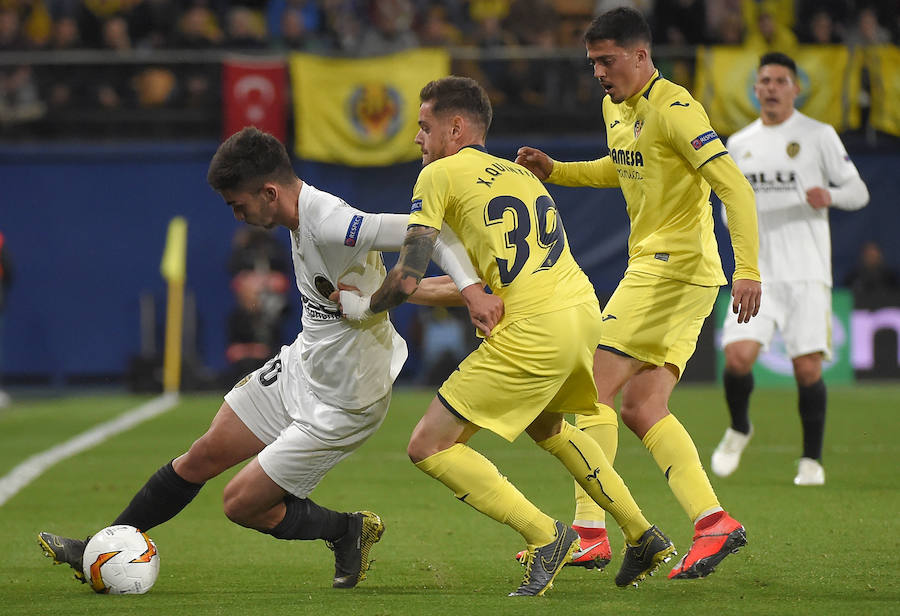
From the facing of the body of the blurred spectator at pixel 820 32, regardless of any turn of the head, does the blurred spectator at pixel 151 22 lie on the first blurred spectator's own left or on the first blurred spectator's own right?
on the first blurred spectator's own right

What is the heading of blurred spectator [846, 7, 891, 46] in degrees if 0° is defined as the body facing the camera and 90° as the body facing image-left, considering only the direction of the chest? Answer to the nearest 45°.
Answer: approximately 0°

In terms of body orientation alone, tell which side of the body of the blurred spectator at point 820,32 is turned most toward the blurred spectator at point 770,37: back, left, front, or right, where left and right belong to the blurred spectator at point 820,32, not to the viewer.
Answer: right

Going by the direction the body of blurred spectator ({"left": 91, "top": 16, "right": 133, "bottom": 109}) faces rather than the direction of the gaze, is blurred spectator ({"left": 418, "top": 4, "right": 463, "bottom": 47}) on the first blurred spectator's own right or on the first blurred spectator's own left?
on the first blurred spectator's own left

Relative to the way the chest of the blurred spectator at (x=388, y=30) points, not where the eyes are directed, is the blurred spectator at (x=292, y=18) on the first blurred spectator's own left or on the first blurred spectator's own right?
on the first blurred spectator's own right

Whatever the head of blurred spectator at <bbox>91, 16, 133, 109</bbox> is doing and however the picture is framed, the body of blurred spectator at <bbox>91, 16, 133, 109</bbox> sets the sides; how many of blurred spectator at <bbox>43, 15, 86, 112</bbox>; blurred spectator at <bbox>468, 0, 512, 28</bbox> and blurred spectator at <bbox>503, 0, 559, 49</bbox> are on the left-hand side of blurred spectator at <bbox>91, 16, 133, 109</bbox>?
2
